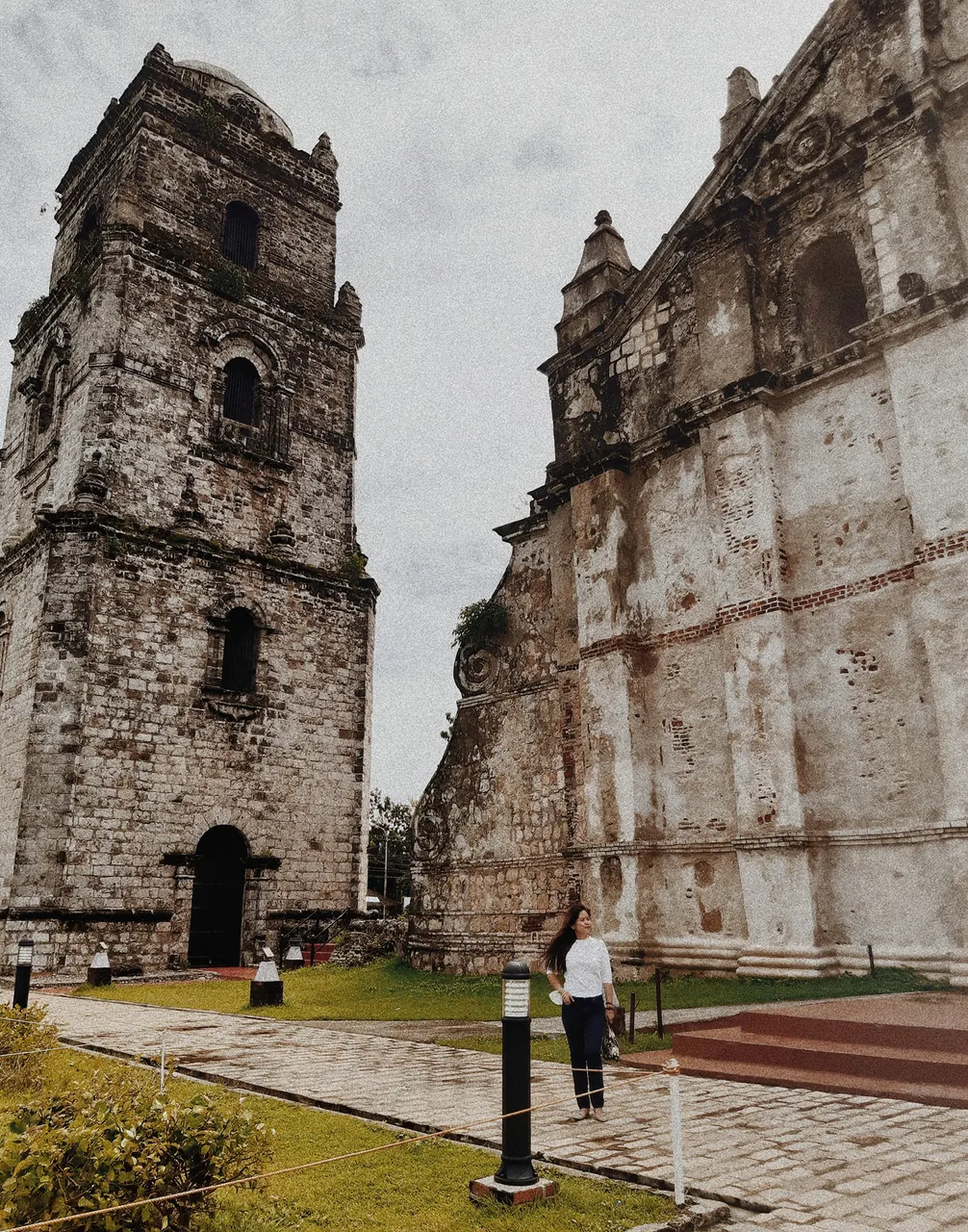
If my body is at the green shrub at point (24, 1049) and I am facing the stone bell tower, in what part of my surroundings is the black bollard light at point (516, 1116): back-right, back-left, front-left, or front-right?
back-right

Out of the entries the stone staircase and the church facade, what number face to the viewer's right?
0

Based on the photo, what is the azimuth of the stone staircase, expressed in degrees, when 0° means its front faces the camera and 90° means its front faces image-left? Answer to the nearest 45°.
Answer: approximately 45°

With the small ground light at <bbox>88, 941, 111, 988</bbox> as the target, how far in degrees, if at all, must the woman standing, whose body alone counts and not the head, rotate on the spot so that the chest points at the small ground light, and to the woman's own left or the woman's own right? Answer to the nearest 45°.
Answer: approximately 135° to the woman's own right

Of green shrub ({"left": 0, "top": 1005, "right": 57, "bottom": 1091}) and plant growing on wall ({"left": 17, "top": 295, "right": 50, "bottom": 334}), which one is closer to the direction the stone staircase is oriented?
the green shrub

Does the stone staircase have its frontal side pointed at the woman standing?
yes

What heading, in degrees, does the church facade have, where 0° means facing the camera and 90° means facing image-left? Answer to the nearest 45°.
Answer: approximately 45°

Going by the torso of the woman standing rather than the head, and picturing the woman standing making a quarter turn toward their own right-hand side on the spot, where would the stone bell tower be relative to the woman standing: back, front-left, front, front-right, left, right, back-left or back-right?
front-right

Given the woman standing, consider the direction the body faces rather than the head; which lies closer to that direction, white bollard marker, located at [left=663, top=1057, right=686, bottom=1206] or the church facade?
the white bollard marker

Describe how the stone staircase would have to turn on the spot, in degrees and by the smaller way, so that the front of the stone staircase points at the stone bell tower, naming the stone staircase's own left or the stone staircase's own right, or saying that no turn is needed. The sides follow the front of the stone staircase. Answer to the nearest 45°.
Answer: approximately 90° to the stone staircase's own right

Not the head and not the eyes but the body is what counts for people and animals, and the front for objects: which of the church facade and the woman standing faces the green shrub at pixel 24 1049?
the church facade

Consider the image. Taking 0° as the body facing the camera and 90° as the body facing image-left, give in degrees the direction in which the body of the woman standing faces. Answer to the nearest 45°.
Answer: approximately 0°

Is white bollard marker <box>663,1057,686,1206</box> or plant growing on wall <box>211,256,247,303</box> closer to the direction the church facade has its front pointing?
the white bollard marker
